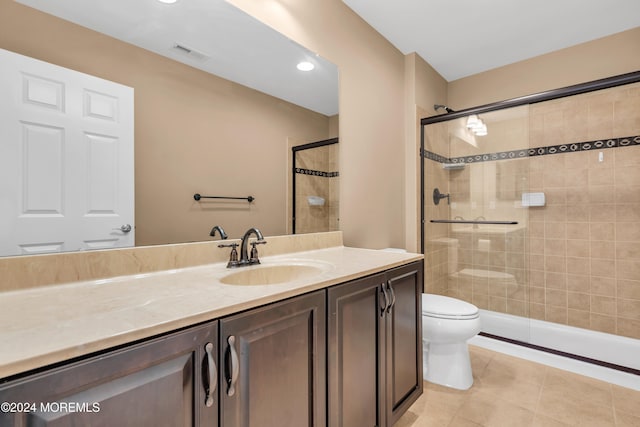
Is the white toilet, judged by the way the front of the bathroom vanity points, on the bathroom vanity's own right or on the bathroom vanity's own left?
on the bathroom vanity's own left

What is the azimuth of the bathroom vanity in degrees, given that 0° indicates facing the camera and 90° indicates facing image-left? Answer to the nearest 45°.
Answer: approximately 315°

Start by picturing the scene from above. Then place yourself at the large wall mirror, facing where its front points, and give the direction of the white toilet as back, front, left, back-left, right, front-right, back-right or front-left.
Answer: front-left

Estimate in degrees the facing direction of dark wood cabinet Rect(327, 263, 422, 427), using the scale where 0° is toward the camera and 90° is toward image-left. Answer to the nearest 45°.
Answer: approximately 315°

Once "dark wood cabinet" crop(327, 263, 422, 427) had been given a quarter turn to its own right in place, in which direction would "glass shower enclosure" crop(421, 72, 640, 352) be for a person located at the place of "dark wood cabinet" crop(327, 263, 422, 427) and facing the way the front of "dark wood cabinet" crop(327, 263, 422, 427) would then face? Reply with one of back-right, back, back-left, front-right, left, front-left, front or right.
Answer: back

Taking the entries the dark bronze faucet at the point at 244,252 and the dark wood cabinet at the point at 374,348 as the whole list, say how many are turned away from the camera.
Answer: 0

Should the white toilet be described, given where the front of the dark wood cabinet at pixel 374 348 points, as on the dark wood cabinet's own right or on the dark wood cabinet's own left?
on the dark wood cabinet's own left

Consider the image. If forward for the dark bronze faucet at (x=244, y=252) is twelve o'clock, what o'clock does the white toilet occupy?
The white toilet is roughly at 10 o'clock from the dark bronze faucet.
